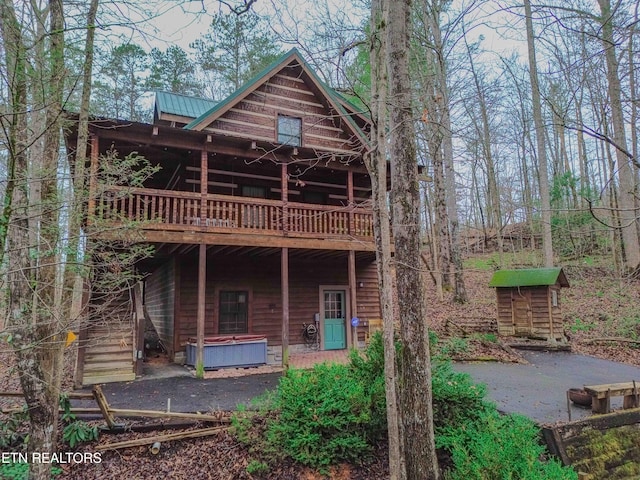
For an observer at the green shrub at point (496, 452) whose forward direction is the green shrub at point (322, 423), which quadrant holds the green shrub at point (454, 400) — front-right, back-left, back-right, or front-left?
front-right

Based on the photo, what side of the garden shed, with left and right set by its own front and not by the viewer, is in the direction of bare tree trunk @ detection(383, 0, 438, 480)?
front

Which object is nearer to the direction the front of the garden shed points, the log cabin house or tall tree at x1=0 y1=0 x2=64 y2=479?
the tall tree

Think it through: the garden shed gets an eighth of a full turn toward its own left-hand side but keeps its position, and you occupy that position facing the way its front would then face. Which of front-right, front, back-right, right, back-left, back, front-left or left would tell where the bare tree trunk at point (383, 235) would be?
front-right

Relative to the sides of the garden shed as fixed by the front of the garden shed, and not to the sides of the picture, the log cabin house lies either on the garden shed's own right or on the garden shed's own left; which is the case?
on the garden shed's own right

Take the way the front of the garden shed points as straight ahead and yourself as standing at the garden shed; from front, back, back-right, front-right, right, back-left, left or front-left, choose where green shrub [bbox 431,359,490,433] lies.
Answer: front

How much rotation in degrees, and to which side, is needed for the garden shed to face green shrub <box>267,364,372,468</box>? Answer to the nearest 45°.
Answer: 0° — it already faces it

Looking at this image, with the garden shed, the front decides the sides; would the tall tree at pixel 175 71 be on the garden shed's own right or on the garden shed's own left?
on the garden shed's own right

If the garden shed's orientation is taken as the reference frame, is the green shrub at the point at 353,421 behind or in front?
in front

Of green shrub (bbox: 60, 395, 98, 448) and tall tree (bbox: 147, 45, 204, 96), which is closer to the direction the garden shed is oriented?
the green shrub

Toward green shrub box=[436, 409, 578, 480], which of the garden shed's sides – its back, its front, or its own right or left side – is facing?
front

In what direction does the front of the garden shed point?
toward the camera
